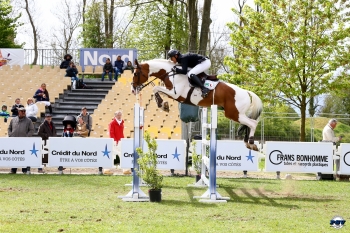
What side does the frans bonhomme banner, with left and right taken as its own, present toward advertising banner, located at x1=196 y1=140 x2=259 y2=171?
right

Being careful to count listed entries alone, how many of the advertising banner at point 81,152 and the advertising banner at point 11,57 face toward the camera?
2

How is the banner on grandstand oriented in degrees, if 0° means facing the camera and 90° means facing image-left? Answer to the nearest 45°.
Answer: approximately 0°

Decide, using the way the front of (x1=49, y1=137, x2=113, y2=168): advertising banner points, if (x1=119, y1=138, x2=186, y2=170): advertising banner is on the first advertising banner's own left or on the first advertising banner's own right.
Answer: on the first advertising banner's own left

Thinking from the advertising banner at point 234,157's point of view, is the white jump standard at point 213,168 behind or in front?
in front

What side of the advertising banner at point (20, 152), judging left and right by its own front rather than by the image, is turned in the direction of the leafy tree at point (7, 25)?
back

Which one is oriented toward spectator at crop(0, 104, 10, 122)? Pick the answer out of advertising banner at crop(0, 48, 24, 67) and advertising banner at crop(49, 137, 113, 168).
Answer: advertising banner at crop(0, 48, 24, 67)

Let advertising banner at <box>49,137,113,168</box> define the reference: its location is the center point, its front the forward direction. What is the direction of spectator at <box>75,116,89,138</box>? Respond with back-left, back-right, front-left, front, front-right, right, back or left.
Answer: back

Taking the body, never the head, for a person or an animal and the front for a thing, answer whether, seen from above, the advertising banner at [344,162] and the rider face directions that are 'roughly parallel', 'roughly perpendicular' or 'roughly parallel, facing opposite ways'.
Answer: roughly perpendicular

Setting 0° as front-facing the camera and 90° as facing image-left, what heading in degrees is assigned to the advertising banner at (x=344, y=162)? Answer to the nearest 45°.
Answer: approximately 0°

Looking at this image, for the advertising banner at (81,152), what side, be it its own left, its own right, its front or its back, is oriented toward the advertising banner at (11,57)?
back

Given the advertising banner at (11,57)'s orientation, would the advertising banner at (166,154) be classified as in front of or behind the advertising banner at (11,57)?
in front
